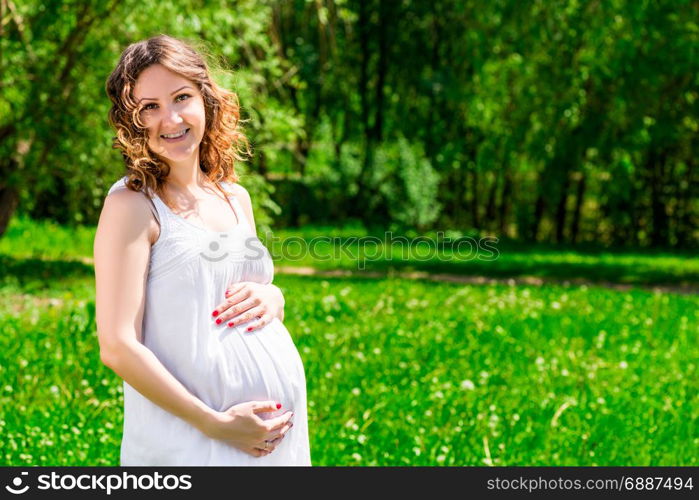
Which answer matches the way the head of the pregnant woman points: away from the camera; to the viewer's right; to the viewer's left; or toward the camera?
toward the camera
